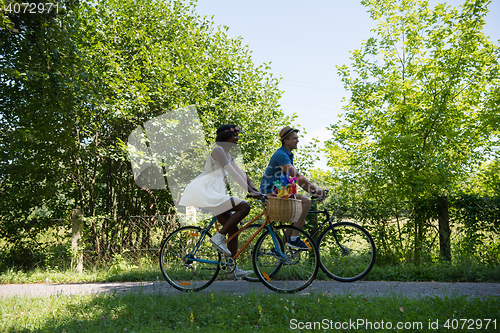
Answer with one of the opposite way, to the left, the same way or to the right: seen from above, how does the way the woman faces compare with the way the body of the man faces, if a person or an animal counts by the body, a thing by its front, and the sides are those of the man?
the same way

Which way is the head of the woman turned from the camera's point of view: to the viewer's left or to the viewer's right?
to the viewer's right

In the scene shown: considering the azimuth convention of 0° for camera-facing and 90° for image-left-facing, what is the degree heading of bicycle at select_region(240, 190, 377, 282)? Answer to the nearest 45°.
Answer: approximately 270°

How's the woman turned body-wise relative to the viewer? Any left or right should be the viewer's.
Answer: facing to the right of the viewer

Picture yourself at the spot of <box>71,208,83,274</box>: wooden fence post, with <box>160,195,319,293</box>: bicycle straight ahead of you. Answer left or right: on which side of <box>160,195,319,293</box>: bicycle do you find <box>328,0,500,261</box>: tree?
left

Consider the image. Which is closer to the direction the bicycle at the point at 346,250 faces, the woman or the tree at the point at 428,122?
the tree

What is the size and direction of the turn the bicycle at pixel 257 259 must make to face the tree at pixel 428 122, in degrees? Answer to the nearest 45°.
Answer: approximately 45° to its left

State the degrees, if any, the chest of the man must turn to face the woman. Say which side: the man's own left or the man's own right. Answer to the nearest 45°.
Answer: approximately 135° to the man's own right

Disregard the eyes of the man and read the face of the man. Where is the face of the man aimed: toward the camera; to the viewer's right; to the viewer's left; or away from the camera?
to the viewer's right

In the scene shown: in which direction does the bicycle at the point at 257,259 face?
to the viewer's right

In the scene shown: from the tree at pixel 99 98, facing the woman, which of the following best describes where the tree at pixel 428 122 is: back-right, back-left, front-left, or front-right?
front-left

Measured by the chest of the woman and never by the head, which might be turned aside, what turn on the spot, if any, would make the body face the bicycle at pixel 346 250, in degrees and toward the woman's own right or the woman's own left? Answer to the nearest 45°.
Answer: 0° — they already face it

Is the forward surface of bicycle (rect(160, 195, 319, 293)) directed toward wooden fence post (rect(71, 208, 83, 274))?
no

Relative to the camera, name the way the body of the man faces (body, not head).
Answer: to the viewer's right

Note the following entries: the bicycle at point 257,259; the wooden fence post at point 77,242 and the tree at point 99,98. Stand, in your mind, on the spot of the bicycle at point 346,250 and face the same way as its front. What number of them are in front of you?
0
